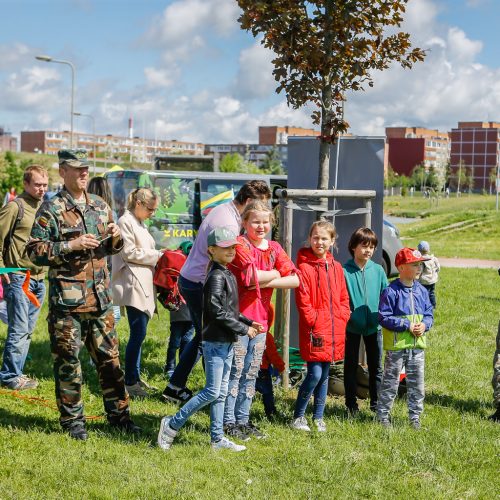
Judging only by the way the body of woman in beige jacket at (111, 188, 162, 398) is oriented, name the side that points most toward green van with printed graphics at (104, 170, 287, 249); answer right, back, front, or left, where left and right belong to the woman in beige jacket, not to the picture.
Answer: left

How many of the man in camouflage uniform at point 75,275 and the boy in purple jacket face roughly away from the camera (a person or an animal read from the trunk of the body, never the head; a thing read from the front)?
0

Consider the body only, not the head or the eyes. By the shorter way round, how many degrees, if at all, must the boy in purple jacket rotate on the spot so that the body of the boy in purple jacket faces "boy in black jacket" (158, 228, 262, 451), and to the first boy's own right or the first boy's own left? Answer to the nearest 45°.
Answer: approximately 90° to the first boy's own right

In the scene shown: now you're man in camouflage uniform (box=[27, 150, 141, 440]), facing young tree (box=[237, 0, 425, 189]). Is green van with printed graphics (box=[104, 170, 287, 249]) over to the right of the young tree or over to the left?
left

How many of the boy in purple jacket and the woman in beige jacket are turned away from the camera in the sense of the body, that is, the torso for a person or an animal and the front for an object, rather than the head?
0

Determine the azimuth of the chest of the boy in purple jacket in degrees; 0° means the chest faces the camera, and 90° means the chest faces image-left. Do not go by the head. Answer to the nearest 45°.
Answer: approximately 315°

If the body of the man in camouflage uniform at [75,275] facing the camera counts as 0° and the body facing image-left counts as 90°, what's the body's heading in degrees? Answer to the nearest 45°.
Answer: approximately 315°

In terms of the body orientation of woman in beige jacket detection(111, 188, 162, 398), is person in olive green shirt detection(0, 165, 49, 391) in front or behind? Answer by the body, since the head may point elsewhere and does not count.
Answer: behind

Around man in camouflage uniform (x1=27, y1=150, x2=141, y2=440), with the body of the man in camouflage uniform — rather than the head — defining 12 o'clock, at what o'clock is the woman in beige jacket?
The woman in beige jacket is roughly at 8 o'clock from the man in camouflage uniform.

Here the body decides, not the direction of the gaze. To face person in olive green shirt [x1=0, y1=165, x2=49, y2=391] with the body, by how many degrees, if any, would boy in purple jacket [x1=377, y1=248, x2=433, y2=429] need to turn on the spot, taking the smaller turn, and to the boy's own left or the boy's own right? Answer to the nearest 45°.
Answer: approximately 135° to the boy's own right

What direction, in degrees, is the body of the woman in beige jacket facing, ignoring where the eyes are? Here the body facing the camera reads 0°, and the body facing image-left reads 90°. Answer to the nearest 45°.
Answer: approximately 270°
